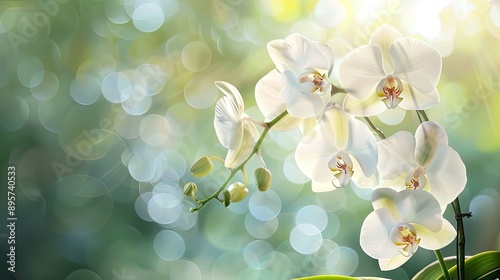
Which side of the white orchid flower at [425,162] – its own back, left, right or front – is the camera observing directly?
front

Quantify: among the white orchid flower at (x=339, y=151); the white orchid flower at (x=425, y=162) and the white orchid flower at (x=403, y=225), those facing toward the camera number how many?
3

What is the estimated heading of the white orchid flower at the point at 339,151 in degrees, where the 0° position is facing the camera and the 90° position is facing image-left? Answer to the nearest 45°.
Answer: approximately 0°

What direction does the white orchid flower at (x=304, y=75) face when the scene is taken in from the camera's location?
facing the viewer and to the right of the viewer

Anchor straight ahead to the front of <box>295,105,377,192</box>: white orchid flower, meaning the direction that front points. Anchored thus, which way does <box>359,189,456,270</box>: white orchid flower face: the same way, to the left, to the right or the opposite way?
the same way

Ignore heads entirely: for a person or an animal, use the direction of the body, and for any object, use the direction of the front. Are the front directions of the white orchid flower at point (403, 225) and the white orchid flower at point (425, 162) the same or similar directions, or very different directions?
same or similar directions

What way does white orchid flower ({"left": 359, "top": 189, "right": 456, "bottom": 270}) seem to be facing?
toward the camera
